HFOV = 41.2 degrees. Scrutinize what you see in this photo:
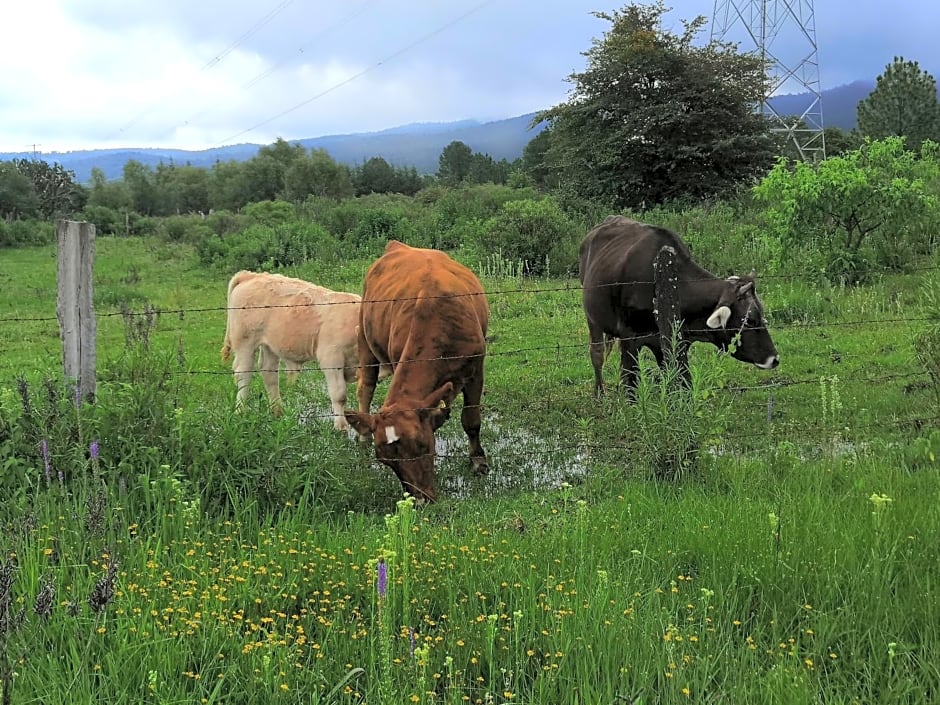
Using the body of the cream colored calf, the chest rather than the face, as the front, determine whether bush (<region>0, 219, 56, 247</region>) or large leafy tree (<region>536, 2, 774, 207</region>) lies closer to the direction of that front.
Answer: the large leafy tree

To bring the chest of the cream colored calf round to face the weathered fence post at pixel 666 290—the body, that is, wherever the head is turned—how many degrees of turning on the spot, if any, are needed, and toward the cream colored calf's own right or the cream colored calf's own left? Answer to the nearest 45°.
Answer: approximately 45° to the cream colored calf's own right

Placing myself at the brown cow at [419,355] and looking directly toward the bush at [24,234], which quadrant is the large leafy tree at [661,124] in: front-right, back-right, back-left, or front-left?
front-right

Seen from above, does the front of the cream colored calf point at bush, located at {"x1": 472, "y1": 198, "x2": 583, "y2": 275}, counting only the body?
no

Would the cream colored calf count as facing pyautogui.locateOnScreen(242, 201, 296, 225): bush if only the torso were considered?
no

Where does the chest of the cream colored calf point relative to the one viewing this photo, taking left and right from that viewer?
facing to the right of the viewer

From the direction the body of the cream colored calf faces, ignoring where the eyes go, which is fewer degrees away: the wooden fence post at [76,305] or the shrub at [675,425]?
the shrub

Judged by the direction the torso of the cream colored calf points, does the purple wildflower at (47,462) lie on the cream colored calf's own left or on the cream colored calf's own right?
on the cream colored calf's own right

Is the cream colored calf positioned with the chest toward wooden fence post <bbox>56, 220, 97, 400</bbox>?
no

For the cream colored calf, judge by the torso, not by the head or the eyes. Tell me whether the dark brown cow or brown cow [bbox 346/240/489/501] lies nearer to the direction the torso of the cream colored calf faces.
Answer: the dark brown cow

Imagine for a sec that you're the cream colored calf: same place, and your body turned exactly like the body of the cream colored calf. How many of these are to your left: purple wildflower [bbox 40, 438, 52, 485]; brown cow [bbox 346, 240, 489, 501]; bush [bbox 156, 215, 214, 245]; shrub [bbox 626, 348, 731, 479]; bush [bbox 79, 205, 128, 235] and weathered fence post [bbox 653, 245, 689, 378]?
2

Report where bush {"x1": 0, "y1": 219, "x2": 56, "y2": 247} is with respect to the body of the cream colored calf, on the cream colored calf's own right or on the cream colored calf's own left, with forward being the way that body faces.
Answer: on the cream colored calf's own left

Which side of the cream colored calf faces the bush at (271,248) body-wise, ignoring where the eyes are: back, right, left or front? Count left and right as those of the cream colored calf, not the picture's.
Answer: left

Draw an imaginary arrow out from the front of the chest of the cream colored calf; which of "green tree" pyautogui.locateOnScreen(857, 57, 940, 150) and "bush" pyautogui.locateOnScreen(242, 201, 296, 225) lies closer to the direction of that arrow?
the green tree

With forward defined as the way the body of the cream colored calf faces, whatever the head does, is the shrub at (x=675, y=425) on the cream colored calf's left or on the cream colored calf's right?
on the cream colored calf's right

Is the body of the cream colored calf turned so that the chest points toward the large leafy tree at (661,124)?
no
